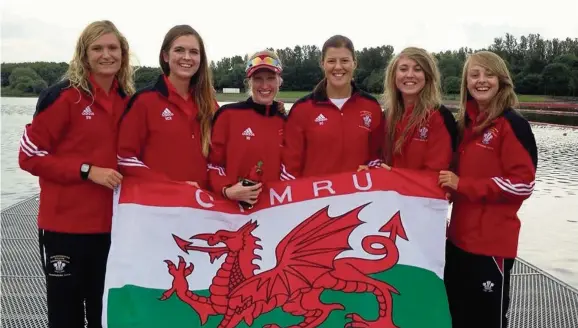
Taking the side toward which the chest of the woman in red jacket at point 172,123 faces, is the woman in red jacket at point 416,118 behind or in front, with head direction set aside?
in front

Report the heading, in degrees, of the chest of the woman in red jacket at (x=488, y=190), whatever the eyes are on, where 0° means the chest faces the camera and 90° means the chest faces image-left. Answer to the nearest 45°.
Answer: approximately 45°

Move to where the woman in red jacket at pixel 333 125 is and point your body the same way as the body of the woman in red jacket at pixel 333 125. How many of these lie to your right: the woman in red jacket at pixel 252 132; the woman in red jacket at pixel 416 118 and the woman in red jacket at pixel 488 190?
1

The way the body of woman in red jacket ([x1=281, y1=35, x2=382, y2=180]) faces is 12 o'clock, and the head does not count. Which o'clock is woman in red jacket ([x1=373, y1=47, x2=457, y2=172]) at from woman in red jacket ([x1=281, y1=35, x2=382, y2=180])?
woman in red jacket ([x1=373, y1=47, x2=457, y2=172]) is roughly at 9 o'clock from woman in red jacket ([x1=281, y1=35, x2=382, y2=180]).

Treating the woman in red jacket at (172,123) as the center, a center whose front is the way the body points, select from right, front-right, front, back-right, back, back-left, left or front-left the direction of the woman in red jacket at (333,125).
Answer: front-left

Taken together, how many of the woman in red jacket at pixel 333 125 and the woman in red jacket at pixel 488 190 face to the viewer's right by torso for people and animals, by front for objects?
0

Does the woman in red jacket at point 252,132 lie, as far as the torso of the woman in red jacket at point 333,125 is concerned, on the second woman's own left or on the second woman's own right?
on the second woman's own right

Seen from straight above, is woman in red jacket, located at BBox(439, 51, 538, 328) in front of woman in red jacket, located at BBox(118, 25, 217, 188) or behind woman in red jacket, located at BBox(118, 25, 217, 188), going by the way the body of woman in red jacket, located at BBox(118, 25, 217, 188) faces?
in front

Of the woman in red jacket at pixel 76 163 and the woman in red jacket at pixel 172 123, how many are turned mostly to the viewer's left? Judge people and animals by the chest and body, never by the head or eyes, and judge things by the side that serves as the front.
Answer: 0

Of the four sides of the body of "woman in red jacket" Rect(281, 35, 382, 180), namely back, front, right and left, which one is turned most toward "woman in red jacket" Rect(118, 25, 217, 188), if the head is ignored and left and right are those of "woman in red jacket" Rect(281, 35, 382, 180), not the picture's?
right

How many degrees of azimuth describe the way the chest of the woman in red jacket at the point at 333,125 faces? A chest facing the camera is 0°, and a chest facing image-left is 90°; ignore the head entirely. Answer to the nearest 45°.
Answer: approximately 0°

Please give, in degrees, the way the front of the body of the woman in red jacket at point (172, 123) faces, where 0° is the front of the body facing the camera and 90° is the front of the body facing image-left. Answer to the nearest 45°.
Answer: approximately 315°

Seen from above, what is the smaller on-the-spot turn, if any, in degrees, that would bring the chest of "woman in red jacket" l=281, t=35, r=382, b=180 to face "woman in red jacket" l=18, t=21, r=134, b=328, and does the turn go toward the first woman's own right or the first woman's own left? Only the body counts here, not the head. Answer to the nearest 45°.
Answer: approximately 90° to the first woman's own right
